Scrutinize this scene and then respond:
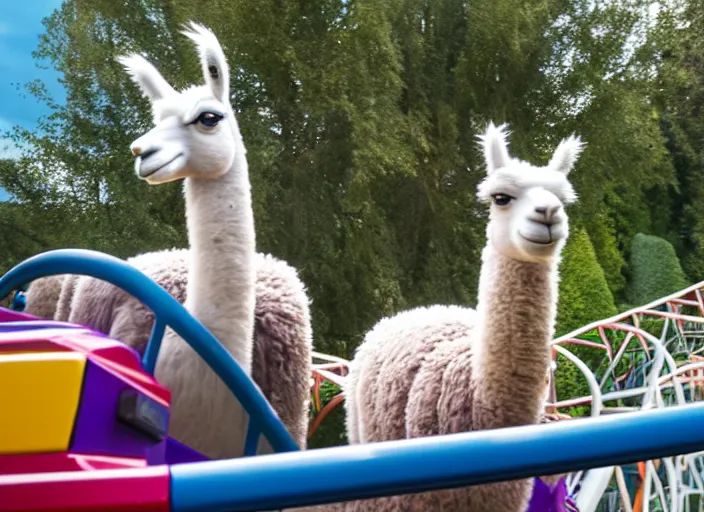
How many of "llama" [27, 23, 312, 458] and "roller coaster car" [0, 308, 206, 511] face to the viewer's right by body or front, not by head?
1

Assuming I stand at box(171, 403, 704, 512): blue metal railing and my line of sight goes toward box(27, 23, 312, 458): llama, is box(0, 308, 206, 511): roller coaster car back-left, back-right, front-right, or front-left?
front-left

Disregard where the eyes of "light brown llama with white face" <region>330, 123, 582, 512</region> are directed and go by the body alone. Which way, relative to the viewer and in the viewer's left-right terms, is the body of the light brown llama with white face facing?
facing the viewer and to the right of the viewer
